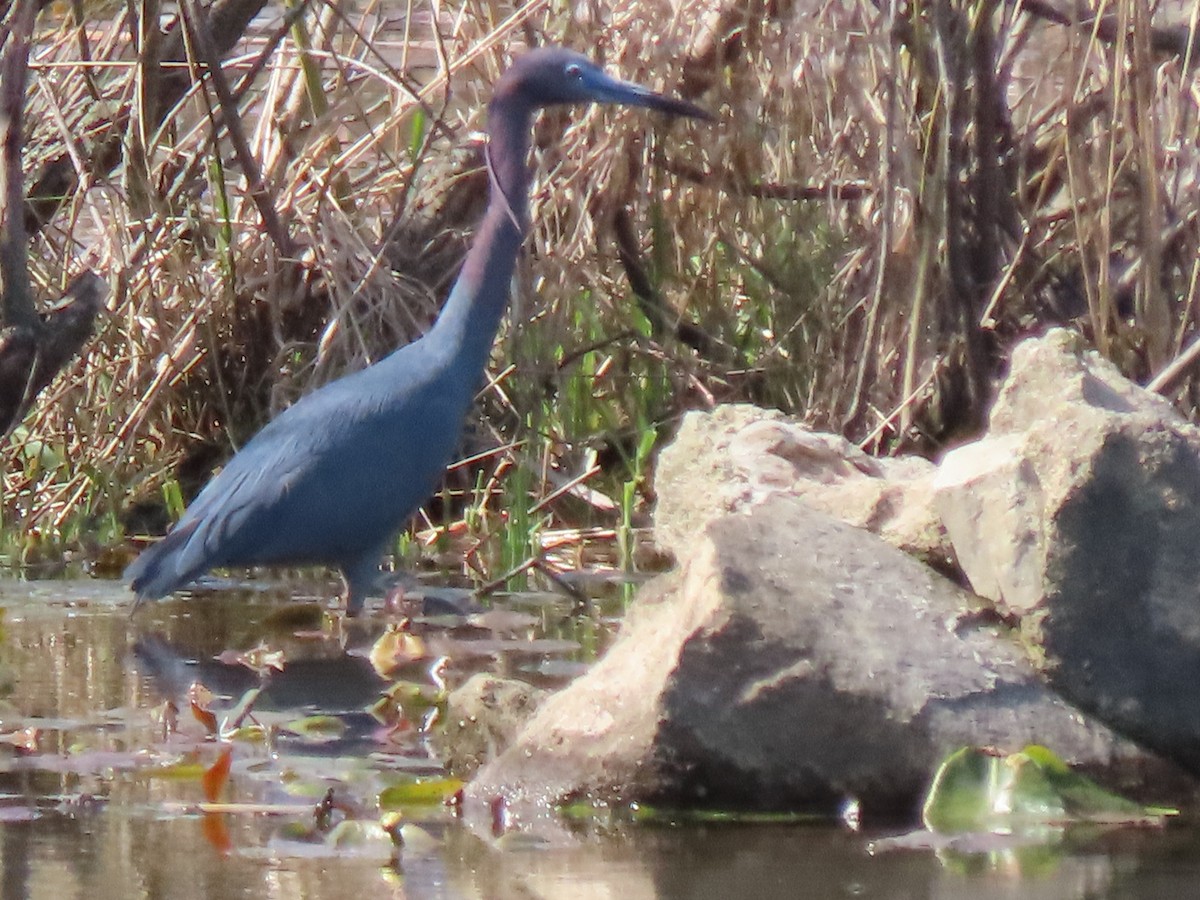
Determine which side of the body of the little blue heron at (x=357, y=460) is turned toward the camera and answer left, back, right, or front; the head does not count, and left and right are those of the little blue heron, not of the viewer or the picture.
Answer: right

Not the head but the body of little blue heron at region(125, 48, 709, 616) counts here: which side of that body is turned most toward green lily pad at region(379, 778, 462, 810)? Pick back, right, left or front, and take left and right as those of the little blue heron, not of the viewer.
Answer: right

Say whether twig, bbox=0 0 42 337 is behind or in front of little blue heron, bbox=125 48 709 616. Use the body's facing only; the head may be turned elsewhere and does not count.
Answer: behind

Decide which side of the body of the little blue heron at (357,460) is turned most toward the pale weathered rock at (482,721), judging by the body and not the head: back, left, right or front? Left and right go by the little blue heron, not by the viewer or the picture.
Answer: right

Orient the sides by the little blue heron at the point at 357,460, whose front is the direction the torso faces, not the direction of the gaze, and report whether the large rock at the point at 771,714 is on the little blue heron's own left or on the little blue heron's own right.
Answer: on the little blue heron's own right

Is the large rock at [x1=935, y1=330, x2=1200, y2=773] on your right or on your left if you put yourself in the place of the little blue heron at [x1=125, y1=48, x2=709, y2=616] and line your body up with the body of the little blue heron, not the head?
on your right

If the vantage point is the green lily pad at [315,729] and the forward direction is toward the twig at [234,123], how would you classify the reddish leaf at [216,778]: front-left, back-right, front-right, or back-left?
back-left
